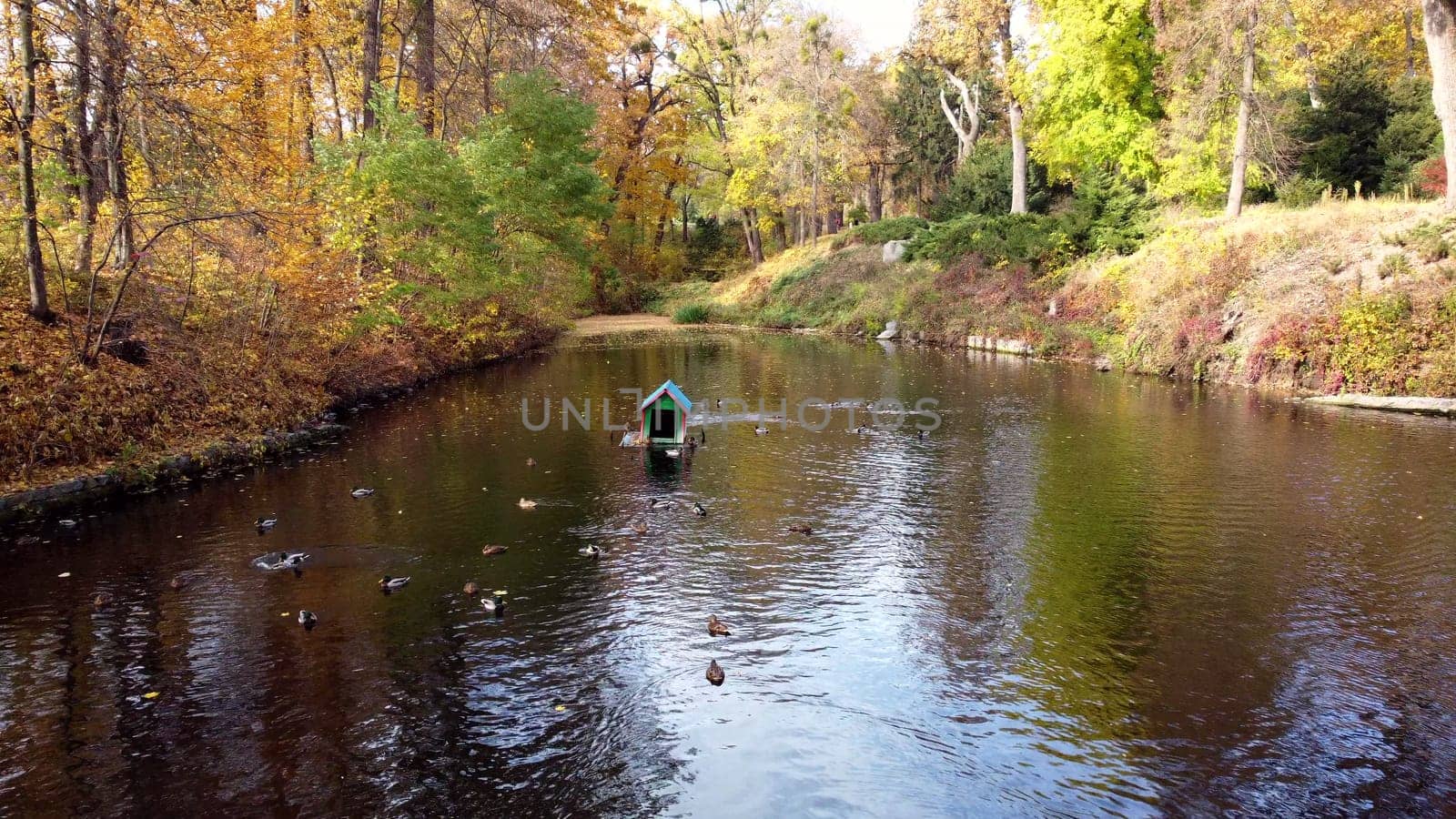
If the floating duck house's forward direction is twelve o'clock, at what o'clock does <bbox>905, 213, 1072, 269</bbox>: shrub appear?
The shrub is roughly at 7 o'clock from the floating duck house.

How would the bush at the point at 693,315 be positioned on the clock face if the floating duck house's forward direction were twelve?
The bush is roughly at 6 o'clock from the floating duck house.

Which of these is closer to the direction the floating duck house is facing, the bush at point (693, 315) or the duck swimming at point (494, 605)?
the duck swimming

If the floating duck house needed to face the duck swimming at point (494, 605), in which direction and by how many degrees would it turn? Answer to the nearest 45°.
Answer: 0° — it already faces it

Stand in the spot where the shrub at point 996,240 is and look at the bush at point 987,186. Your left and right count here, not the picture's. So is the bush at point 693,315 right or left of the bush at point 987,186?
left

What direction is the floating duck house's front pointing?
toward the camera

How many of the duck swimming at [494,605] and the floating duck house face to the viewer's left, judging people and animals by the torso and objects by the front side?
0
